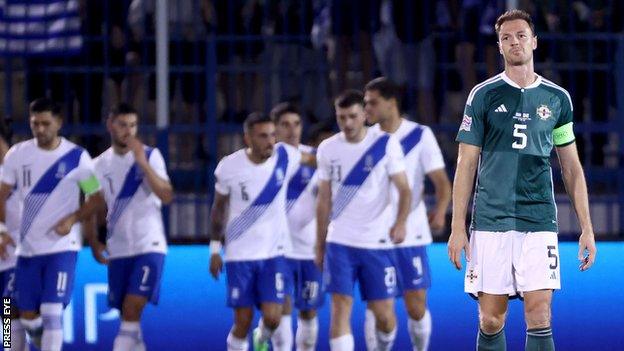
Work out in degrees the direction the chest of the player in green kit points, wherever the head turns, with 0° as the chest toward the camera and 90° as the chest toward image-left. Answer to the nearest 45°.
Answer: approximately 0°
